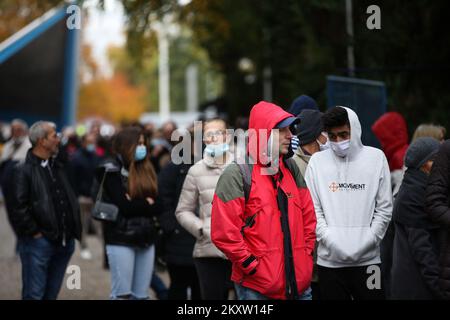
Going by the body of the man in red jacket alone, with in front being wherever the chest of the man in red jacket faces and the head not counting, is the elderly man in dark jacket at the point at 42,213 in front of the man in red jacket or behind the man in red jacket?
behind

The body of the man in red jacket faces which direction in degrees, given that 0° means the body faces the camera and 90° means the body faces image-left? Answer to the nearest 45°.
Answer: approximately 315°

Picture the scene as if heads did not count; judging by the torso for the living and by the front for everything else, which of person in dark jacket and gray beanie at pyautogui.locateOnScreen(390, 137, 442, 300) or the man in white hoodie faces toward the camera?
the man in white hoodie

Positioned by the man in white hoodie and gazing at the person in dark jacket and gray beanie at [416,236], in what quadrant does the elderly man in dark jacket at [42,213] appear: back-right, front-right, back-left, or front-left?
back-left

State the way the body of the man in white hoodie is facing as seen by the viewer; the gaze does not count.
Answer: toward the camera

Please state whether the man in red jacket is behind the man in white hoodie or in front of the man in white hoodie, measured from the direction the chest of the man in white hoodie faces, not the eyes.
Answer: in front

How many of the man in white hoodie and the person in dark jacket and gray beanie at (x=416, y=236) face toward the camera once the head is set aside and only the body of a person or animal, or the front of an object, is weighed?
1

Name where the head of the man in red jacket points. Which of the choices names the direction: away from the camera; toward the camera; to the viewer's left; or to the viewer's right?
to the viewer's right
